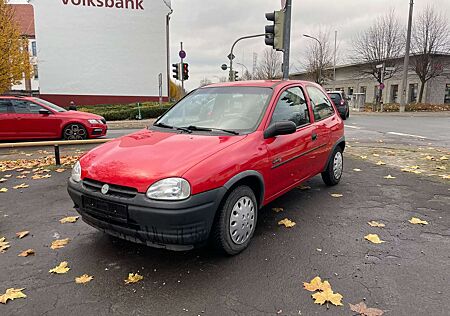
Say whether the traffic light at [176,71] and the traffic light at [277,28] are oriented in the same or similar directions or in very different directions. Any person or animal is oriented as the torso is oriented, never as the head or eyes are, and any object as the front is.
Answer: same or similar directions

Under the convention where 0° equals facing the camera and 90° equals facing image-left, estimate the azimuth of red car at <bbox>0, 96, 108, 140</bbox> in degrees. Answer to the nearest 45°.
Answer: approximately 270°

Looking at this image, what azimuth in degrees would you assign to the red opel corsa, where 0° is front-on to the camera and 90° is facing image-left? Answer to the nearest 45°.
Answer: approximately 45°

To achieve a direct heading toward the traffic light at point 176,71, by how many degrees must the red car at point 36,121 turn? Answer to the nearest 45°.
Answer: approximately 45° to its left

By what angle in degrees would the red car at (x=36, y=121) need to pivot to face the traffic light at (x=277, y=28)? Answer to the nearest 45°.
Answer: approximately 45° to its right

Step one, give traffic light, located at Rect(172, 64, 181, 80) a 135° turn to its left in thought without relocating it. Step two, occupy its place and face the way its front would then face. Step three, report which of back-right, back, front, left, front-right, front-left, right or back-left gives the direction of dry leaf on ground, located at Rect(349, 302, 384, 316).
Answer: front-right

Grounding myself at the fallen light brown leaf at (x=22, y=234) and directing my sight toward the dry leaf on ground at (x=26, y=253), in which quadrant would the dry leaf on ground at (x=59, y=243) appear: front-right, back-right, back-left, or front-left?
front-left
